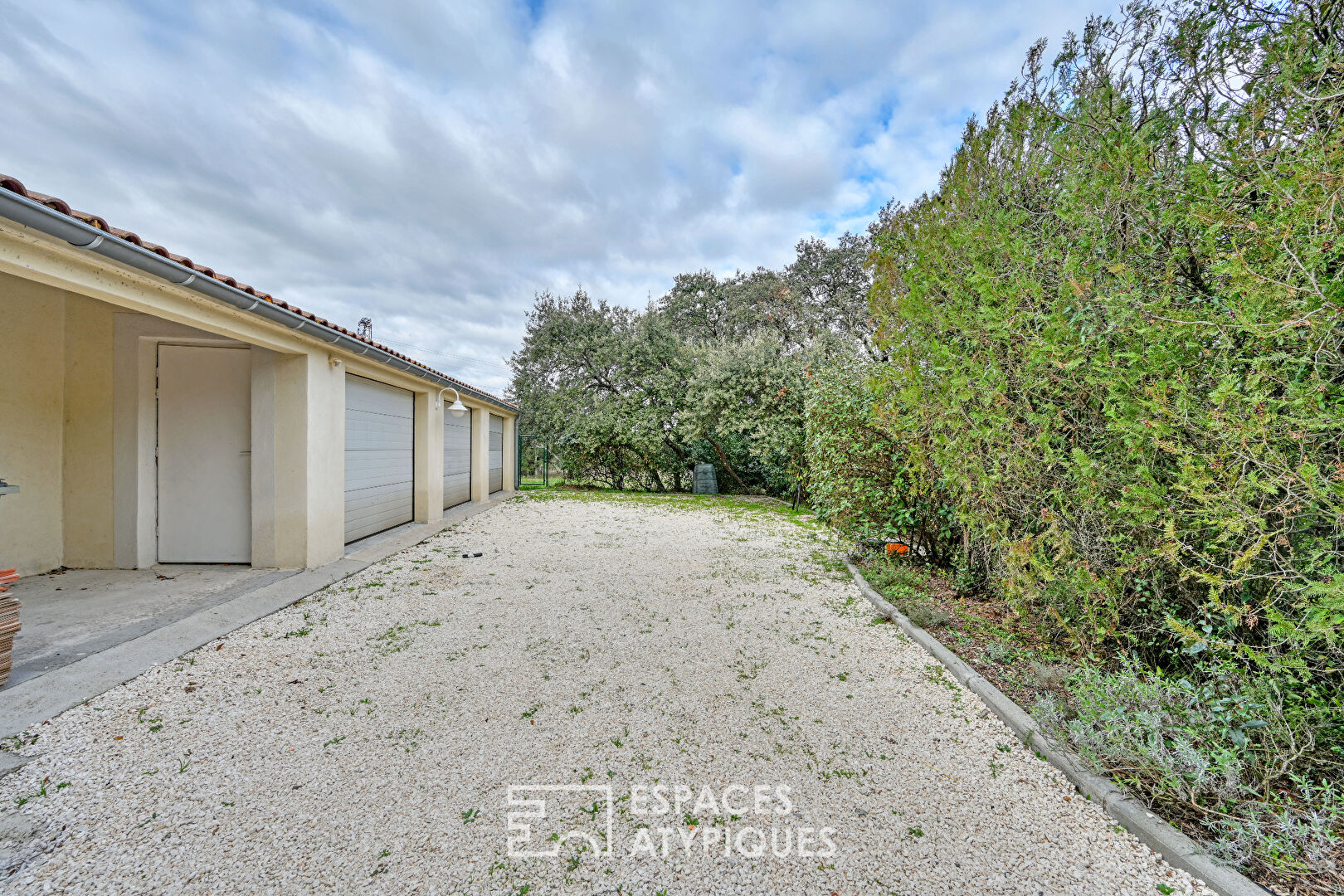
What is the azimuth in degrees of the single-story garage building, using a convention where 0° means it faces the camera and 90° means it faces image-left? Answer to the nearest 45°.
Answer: approximately 315°

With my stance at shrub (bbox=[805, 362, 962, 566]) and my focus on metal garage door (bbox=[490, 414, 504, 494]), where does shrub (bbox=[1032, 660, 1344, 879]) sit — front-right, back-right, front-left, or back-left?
back-left

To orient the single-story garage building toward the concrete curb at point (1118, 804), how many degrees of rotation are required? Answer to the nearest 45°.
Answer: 0° — it already faces it

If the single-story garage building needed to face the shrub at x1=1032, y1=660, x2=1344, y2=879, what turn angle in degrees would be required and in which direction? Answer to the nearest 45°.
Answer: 0° — it already faces it

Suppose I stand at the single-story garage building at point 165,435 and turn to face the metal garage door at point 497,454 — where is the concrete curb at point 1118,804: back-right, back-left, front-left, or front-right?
back-right

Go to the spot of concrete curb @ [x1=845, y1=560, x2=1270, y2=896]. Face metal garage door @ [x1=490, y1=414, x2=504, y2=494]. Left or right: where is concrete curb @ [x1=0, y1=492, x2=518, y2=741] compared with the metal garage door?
left
